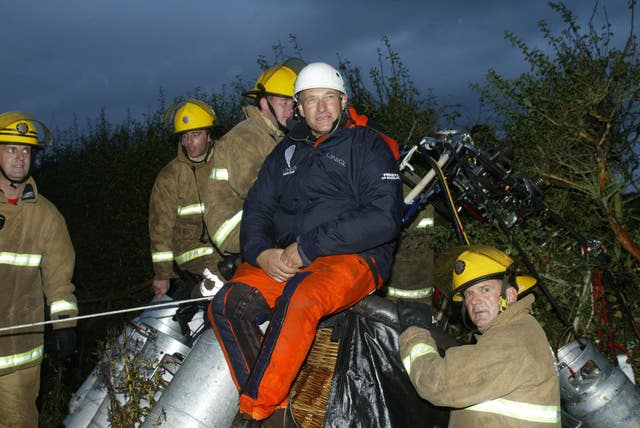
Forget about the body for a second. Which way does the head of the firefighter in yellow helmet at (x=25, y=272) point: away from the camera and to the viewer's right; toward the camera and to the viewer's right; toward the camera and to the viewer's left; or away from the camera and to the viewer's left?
toward the camera and to the viewer's right

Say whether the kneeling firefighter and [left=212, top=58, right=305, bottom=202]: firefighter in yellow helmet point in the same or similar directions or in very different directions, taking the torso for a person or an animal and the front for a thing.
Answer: very different directions

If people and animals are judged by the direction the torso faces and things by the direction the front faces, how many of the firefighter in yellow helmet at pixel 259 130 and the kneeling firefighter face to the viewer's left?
1

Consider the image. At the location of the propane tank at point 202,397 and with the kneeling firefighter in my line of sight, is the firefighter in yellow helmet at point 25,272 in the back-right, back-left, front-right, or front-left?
back-left

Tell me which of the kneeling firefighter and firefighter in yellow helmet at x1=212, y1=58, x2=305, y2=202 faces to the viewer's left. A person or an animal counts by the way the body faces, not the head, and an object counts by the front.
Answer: the kneeling firefighter

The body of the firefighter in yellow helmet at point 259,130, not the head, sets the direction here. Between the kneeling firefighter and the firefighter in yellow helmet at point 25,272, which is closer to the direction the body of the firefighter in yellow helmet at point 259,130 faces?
the kneeling firefighter

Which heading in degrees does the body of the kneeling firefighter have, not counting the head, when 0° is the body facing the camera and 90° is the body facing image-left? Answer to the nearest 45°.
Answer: approximately 90°

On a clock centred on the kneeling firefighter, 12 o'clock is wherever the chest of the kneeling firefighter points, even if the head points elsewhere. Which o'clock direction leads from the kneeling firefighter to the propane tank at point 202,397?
The propane tank is roughly at 12 o'clock from the kneeling firefighter.
